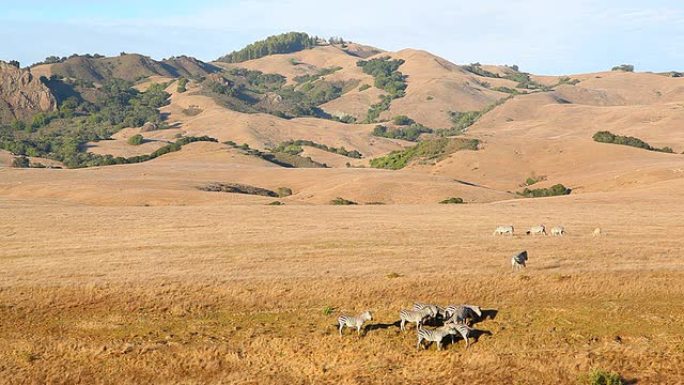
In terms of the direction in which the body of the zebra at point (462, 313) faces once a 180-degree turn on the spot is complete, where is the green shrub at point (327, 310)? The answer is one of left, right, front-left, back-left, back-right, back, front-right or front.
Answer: front

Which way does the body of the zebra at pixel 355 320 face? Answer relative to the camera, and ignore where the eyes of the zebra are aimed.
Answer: to the viewer's right

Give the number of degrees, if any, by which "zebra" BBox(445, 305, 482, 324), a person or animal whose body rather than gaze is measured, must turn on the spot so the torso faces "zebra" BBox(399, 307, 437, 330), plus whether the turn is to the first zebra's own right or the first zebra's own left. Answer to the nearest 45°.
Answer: approximately 180°

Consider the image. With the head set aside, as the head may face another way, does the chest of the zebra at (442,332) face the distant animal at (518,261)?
no

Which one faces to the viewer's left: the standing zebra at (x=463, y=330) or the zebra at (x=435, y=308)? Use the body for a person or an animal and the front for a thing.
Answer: the standing zebra

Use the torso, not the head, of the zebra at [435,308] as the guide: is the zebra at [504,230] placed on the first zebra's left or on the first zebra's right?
on the first zebra's left

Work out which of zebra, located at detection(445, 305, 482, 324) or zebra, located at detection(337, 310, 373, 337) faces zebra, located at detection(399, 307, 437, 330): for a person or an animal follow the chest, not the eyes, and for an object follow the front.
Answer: zebra, located at detection(337, 310, 373, 337)

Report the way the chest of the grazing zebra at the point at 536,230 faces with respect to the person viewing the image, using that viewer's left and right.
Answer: facing to the left of the viewer

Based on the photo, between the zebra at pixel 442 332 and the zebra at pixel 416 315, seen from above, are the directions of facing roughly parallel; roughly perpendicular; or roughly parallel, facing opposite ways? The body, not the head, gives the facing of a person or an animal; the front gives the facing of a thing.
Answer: roughly parallel

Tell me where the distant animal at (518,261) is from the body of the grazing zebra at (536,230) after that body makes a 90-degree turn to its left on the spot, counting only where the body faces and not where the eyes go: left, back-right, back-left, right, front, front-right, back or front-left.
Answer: front

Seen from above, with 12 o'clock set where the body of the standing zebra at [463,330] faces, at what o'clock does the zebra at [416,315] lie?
The zebra is roughly at 1 o'clock from the standing zebra.

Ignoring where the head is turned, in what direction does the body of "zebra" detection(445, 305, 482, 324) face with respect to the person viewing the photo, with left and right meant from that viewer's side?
facing to the right of the viewer
